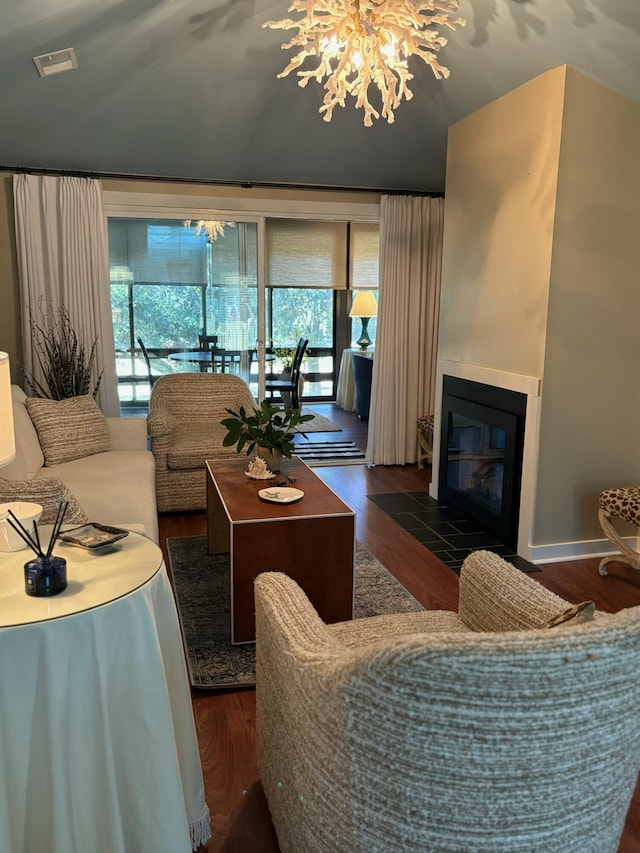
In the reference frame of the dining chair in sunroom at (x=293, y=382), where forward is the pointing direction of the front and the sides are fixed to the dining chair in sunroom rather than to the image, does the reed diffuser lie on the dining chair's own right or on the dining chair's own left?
on the dining chair's own left

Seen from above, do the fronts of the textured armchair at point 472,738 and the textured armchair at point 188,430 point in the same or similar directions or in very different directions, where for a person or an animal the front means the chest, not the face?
very different directions

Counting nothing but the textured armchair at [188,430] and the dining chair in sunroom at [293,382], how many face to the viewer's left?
1

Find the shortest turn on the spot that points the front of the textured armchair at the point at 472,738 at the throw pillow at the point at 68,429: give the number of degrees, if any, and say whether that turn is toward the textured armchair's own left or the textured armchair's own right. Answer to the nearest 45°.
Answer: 0° — it already faces it

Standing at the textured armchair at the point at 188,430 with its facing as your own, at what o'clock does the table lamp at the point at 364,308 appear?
The table lamp is roughly at 7 o'clock from the textured armchair.

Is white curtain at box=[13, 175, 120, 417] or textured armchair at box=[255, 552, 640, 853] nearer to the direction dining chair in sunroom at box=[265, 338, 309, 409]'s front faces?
the white curtain

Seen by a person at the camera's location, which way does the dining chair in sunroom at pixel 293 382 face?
facing to the left of the viewer

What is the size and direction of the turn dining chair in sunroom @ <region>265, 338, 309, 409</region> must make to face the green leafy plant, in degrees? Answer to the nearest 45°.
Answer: approximately 90° to its left

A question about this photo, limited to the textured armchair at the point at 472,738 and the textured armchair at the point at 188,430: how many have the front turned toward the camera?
1

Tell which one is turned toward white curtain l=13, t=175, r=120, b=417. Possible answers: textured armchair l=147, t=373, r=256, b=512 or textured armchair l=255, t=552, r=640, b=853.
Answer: textured armchair l=255, t=552, r=640, b=853

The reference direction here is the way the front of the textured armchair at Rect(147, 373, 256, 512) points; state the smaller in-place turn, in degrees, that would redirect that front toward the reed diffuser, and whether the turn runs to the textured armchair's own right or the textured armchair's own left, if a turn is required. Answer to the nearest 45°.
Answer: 0° — it already faces it

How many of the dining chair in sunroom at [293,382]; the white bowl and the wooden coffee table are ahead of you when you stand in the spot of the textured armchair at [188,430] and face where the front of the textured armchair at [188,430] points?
2
